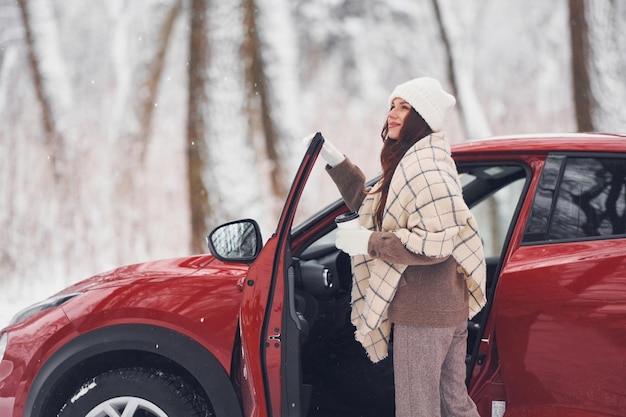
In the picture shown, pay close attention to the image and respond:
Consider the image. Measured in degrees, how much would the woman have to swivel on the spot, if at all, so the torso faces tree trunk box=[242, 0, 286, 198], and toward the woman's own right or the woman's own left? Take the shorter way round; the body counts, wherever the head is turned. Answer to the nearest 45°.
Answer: approximately 90° to the woman's own right

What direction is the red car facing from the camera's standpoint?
to the viewer's left

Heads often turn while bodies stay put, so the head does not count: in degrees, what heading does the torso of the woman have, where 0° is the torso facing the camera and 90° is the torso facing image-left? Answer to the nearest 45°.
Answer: approximately 90°

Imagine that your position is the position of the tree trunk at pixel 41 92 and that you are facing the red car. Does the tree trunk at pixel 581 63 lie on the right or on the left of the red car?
left

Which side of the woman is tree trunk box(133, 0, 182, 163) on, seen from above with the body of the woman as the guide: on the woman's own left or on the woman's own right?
on the woman's own right
